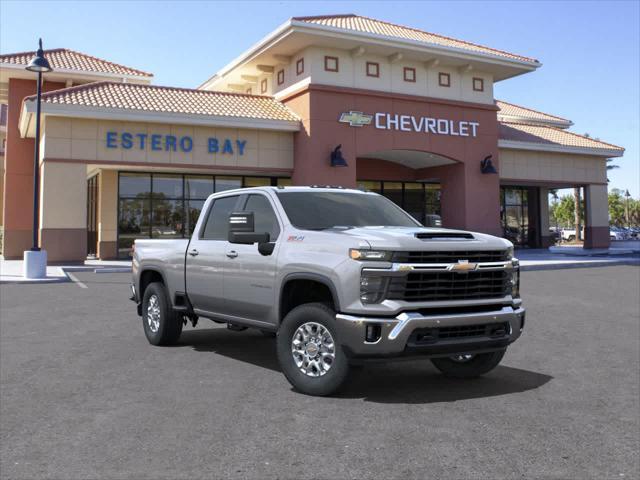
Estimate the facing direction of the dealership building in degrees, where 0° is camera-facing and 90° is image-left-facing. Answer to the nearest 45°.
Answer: approximately 315°

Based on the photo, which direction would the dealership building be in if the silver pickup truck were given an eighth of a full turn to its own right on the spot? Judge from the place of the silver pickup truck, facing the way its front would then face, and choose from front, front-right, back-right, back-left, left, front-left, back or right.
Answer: back

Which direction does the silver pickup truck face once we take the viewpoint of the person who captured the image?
facing the viewer and to the right of the viewer
